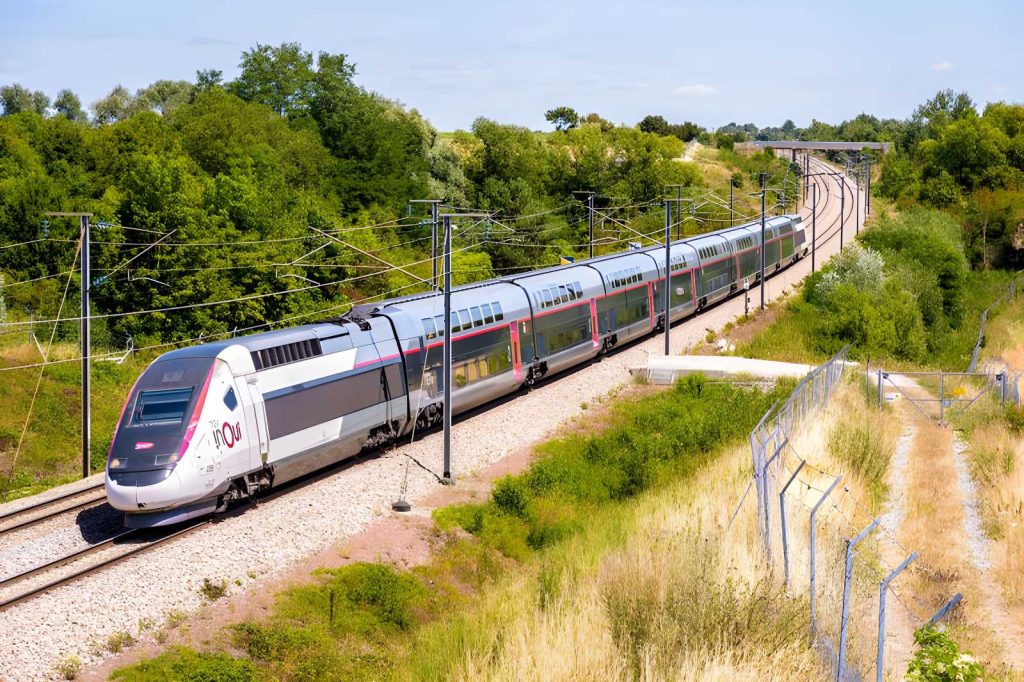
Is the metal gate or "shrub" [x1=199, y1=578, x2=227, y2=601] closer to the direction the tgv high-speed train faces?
the shrub

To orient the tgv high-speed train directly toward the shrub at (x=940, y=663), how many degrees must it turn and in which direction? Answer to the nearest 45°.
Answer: approximately 90° to its left

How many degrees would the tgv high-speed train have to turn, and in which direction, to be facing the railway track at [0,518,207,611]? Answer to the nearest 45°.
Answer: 0° — it already faces it

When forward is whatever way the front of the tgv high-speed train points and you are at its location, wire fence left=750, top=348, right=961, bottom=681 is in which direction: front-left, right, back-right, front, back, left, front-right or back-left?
left

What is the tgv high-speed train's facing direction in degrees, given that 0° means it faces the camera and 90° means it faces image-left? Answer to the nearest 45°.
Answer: approximately 45°

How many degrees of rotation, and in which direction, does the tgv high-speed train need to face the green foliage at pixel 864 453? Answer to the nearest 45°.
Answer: approximately 135° to its left
